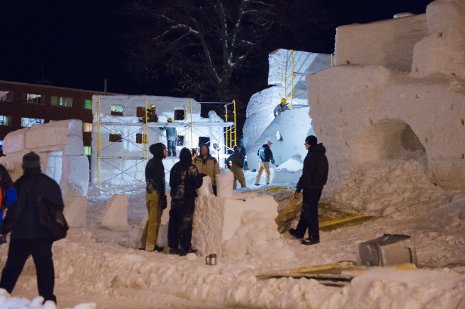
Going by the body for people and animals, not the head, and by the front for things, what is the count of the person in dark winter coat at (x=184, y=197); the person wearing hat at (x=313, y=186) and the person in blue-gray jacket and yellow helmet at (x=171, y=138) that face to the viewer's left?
1

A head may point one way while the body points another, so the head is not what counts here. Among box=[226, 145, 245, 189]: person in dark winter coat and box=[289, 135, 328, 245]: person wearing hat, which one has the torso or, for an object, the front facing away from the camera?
the person in dark winter coat

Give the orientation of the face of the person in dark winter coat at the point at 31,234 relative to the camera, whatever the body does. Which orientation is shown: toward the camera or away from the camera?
away from the camera

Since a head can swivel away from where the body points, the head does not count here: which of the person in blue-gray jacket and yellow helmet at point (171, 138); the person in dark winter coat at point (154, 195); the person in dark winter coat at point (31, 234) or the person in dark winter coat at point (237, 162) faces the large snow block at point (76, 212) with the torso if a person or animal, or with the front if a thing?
the person in dark winter coat at point (31, 234)

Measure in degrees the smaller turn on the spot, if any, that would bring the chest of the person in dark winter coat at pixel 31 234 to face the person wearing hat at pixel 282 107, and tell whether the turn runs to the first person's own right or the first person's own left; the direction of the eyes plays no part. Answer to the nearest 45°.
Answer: approximately 45° to the first person's own right

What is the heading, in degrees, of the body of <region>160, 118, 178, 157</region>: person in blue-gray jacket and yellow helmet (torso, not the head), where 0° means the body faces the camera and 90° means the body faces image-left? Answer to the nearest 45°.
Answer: approximately 180°

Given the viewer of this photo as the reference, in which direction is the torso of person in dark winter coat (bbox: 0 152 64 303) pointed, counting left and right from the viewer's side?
facing away from the viewer

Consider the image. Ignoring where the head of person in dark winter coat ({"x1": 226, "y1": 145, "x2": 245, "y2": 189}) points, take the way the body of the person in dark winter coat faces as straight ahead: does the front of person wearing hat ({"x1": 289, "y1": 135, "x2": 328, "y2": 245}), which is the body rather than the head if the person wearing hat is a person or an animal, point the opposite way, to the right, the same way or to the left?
to the left

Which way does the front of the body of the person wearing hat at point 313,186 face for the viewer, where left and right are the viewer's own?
facing to the left of the viewer

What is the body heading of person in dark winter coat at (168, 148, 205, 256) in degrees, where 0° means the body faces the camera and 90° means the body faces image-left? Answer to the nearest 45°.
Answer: approximately 225°

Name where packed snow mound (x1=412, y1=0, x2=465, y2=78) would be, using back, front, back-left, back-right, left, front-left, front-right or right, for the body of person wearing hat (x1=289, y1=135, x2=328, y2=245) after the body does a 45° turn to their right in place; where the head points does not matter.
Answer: right

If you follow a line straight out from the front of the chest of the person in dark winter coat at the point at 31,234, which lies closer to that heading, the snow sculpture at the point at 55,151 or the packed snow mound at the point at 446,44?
the snow sculpture

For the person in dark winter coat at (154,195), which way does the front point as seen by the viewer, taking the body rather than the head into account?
to the viewer's right

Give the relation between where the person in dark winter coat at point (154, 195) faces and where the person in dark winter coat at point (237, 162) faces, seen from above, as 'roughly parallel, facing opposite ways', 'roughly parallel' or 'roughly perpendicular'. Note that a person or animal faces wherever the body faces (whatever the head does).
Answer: roughly perpendicular
